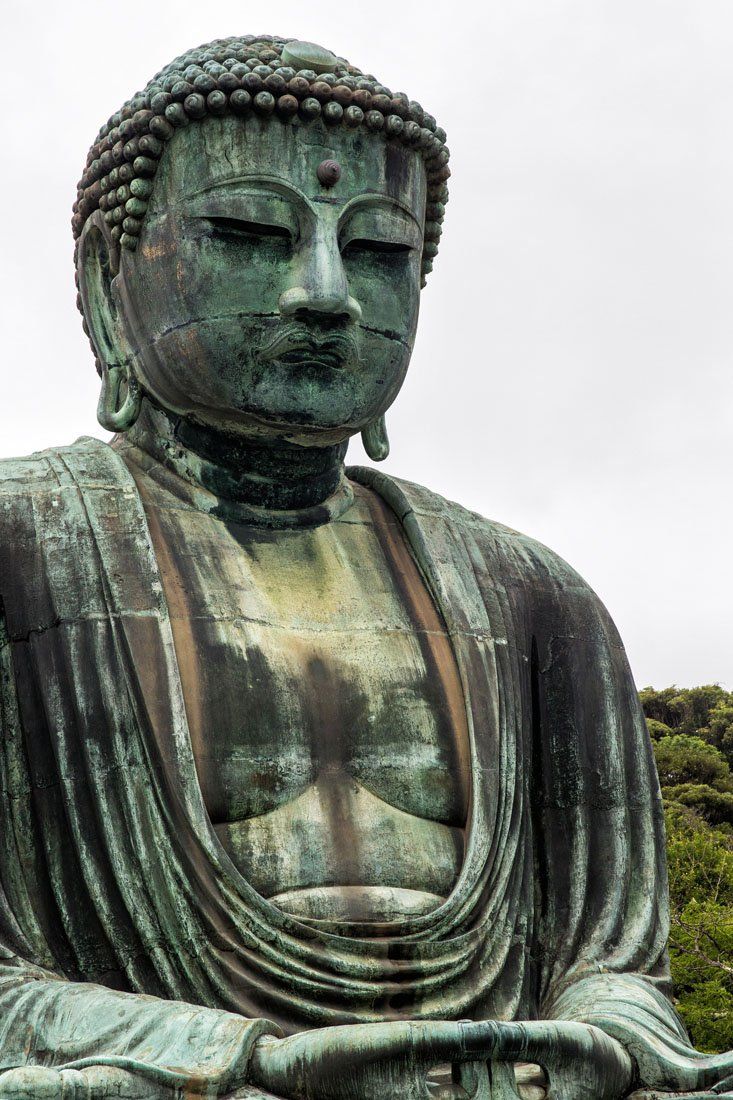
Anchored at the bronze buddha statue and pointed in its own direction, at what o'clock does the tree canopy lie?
The tree canopy is roughly at 8 o'clock from the bronze buddha statue.

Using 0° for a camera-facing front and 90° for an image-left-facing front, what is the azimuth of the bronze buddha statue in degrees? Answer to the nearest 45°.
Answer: approximately 315°
